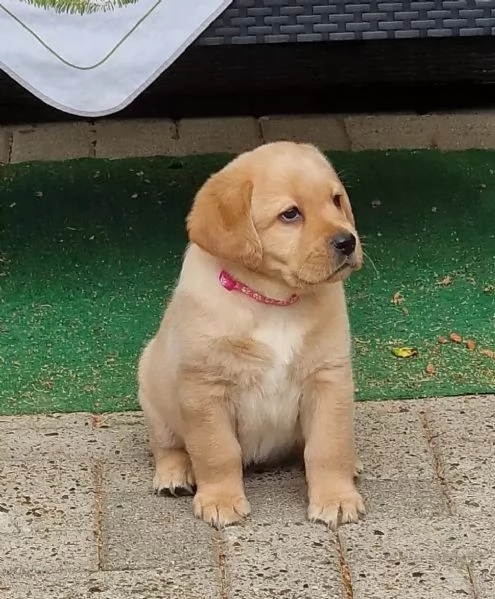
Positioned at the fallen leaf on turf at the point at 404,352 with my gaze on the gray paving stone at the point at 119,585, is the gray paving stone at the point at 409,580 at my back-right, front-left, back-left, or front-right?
front-left

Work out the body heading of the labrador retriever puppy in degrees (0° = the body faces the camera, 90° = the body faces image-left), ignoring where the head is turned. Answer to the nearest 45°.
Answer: approximately 315°

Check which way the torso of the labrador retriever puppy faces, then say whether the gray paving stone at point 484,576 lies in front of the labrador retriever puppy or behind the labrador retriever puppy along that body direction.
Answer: in front

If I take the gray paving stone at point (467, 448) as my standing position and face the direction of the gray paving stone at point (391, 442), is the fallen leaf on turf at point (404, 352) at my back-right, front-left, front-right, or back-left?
front-right

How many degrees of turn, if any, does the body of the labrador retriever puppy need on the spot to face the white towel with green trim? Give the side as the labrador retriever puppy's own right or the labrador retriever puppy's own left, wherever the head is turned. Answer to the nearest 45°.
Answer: approximately 135° to the labrador retriever puppy's own left
